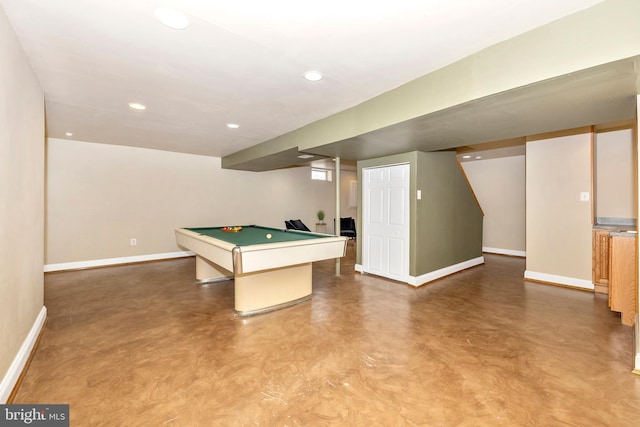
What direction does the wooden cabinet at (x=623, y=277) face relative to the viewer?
to the viewer's left

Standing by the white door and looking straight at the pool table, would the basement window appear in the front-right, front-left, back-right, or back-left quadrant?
back-right

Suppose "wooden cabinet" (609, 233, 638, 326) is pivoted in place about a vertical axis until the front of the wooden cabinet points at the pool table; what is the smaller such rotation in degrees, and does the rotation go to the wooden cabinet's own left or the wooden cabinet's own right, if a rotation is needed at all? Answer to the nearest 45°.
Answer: approximately 45° to the wooden cabinet's own left

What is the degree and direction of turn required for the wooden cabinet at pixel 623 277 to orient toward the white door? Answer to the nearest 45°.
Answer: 0° — it already faces it

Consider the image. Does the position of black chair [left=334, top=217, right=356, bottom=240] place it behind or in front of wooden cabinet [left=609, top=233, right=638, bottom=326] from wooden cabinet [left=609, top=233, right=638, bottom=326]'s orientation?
in front

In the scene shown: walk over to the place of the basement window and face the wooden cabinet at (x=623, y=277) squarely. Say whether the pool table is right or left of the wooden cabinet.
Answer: right
